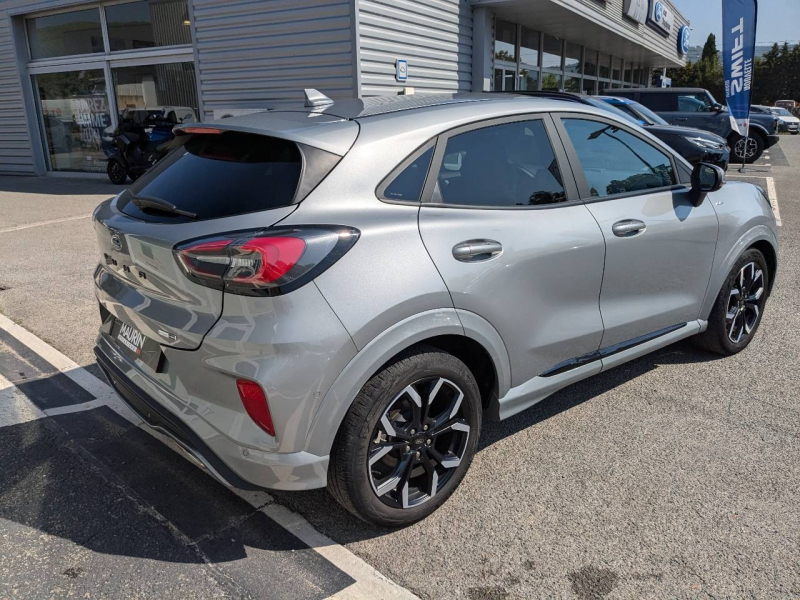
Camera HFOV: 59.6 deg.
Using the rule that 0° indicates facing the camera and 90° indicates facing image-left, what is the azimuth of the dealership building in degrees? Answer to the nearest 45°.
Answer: approximately 315°

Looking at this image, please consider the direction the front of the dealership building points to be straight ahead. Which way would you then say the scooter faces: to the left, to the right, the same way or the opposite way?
to the right

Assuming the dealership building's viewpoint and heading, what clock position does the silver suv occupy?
The silver suv is roughly at 1 o'clock from the dealership building.

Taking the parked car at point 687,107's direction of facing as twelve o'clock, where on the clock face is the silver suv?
The silver suv is roughly at 3 o'clock from the parked car.

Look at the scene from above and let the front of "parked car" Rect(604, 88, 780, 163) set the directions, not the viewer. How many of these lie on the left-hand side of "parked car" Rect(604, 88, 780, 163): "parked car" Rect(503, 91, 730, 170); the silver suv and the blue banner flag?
0

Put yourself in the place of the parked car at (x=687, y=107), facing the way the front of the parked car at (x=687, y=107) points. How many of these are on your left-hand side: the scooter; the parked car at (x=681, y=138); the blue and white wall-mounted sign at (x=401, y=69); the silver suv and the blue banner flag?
0

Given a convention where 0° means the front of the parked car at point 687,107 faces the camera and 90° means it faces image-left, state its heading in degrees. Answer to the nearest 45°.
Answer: approximately 270°

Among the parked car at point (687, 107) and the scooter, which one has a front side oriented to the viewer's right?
the parked car

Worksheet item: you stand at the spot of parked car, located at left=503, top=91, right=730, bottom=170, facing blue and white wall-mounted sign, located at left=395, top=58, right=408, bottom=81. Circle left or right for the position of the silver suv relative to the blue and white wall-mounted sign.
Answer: left

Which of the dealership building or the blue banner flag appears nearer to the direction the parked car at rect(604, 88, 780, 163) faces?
the blue banner flag

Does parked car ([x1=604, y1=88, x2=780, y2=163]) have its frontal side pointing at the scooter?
no

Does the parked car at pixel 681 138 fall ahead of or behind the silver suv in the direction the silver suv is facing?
ahead

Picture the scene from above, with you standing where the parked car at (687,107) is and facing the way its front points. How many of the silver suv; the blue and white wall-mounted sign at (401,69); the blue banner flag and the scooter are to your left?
0

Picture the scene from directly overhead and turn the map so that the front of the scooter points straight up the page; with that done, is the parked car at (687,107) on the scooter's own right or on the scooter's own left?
on the scooter's own left

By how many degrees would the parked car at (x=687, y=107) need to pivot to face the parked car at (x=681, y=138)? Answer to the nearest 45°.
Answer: approximately 90° to its right

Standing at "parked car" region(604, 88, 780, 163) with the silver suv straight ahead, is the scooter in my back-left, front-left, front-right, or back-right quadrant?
front-right

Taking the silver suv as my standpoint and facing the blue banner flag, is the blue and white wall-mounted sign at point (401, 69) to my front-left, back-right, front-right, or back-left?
front-left
